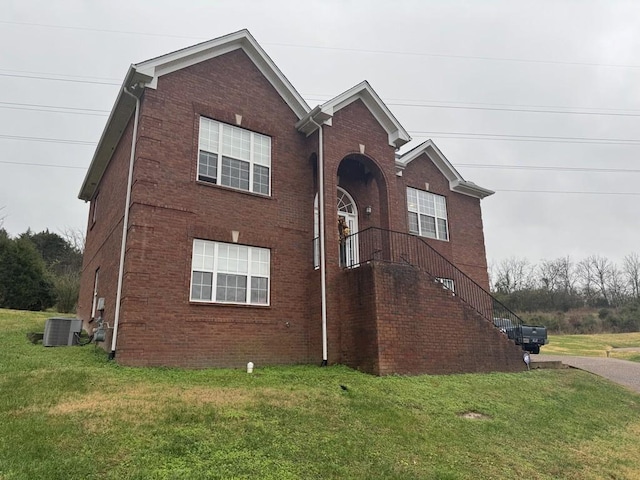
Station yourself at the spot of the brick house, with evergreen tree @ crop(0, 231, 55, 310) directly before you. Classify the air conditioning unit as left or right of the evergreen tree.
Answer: left

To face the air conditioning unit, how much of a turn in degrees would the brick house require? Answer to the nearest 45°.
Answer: approximately 135° to its right

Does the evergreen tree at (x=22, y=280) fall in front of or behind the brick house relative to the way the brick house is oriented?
behind

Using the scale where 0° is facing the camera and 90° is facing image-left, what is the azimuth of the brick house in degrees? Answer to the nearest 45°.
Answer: approximately 315°
